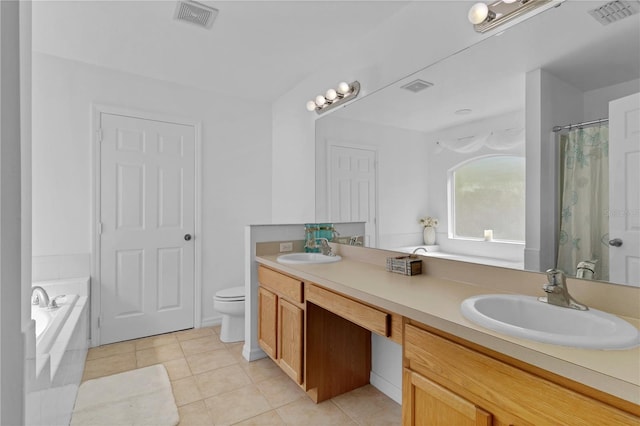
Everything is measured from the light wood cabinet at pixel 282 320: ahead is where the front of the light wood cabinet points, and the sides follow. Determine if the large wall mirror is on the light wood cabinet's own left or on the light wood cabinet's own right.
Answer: on the light wood cabinet's own left

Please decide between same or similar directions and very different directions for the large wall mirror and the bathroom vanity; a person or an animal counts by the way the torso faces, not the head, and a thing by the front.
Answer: same or similar directions

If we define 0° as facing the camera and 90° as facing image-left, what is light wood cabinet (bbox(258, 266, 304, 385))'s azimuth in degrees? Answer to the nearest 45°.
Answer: approximately 45°

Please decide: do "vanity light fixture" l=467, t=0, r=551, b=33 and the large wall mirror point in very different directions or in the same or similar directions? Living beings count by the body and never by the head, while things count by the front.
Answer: same or similar directions

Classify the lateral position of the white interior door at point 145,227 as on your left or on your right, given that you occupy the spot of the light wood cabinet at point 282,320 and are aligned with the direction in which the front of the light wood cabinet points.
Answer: on your right

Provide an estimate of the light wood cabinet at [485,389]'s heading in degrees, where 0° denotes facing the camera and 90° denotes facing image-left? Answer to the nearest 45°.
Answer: approximately 45°

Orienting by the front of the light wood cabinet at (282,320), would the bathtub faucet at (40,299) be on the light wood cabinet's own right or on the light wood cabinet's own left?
on the light wood cabinet's own right

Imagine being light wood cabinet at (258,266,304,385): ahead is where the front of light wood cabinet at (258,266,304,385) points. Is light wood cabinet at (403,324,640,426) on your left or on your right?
on your left

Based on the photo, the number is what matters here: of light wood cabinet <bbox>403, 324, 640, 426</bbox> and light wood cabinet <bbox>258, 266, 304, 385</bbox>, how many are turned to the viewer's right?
0
